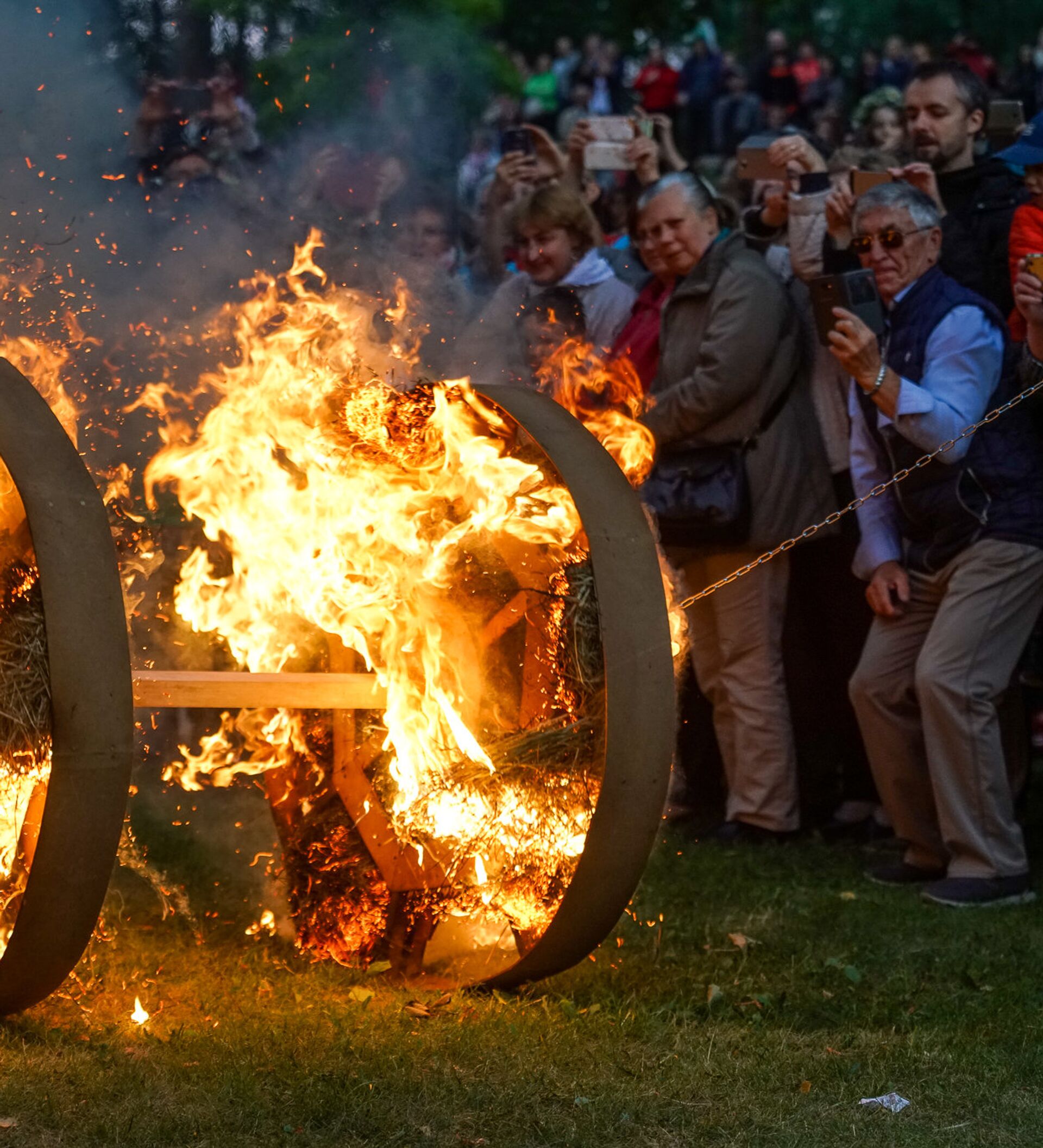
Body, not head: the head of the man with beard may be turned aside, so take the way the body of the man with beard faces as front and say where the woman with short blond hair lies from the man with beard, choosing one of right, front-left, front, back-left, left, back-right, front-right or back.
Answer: front-right

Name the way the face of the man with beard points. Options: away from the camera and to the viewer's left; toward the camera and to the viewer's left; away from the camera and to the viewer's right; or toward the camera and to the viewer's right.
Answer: toward the camera and to the viewer's left

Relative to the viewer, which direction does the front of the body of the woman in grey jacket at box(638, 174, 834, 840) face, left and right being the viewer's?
facing to the left of the viewer

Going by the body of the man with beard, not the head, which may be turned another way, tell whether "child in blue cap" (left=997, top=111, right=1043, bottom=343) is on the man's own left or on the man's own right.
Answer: on the man's own left

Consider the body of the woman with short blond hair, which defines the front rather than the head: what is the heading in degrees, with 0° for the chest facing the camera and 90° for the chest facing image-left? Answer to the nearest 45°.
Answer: approximately 45°

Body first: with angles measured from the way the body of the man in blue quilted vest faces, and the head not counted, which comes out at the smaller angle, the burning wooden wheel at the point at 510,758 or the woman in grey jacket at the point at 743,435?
the burning wooden wheel

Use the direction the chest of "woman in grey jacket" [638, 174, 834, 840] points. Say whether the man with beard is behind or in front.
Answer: behind

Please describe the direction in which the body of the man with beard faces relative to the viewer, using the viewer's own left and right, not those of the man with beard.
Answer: facing the viewer and to the left of the viewer

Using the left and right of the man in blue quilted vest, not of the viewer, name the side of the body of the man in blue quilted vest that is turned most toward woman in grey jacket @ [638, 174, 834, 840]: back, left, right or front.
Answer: right

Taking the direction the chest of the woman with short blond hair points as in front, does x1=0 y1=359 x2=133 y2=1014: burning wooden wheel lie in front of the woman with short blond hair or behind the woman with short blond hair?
in front

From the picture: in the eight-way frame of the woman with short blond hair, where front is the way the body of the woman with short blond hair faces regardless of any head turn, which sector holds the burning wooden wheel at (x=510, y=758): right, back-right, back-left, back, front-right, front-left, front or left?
front-left
